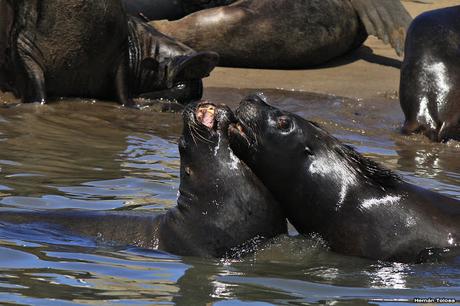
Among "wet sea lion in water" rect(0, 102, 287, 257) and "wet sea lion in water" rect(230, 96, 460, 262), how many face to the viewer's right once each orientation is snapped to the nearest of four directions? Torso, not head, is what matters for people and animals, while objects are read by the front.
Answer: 1

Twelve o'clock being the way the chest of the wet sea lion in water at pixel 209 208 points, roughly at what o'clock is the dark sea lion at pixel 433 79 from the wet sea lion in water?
The dark sea lion is roughly at 10 o'clock from the wet sea lion in water.

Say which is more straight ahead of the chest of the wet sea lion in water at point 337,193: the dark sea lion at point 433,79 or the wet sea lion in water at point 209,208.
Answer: the wet sea lion in water

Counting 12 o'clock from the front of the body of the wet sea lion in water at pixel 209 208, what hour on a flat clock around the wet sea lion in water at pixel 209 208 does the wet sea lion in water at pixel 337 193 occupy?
the wet sea lion in water at pixel 337 193 is roughly at 12 o'clock from the wet sea lion in water at pixel 209 208.

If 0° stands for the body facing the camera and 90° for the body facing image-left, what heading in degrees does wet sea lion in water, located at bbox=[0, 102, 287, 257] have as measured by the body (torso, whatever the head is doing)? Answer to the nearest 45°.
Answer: approximately 270°

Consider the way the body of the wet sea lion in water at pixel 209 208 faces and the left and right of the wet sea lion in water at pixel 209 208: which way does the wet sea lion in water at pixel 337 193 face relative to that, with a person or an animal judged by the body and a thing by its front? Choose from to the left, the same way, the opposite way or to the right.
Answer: the opposite way

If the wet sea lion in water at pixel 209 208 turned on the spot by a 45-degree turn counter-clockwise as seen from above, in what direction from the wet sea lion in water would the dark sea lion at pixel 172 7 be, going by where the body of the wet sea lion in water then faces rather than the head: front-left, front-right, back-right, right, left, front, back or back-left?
front-left

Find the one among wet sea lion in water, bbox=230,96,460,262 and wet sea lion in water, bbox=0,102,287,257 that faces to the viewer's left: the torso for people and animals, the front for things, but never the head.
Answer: wet sea lion in water, bbox=230,96,460,262

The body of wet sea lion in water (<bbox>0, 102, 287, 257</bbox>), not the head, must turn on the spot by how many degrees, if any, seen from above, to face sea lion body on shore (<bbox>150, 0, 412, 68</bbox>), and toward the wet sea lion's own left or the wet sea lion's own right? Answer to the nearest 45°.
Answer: approximately 90° to the wet sea lion's own left

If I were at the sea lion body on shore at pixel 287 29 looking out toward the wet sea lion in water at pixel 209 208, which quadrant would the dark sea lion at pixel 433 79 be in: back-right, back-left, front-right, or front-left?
front-left

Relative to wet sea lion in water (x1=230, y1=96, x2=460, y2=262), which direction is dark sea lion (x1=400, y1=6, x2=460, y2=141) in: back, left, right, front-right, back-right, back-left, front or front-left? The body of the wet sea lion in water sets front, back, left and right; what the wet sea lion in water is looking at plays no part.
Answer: right

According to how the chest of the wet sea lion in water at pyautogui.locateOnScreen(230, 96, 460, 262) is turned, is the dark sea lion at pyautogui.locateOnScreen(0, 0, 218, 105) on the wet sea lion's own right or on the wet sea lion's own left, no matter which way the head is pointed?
on the wet sea lion's own right

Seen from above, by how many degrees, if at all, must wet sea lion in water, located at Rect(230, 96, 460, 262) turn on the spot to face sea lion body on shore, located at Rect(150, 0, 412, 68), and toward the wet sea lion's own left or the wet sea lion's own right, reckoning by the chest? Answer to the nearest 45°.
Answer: approximately 90° to the wet sea lion's own right

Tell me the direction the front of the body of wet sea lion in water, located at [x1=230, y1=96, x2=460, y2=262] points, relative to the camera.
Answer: to the viewer's left
